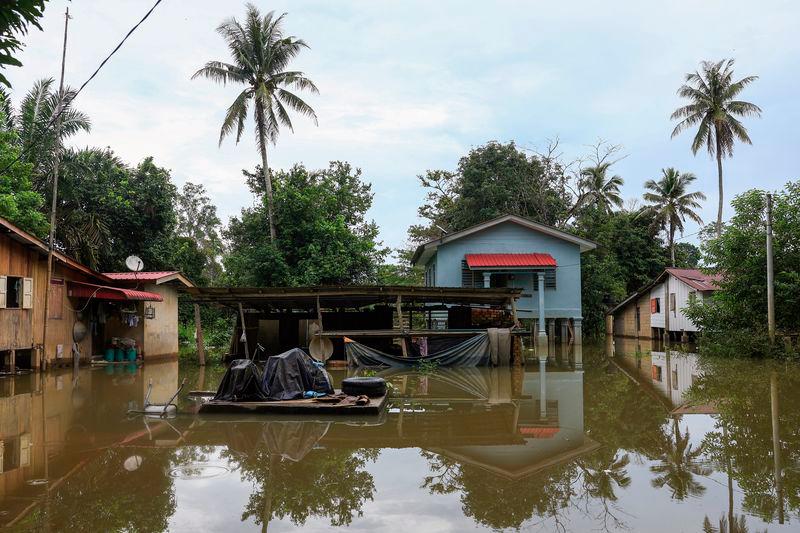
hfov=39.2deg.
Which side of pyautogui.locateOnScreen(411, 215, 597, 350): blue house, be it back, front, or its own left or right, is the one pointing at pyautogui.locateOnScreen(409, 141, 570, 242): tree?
back

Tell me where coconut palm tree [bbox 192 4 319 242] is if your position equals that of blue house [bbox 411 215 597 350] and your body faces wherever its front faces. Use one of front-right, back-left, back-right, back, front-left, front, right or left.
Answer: right

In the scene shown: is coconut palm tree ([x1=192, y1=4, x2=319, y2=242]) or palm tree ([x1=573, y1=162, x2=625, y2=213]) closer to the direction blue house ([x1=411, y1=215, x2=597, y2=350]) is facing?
the coconut palm tree

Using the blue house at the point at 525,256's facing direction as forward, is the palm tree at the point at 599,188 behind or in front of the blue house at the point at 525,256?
behind

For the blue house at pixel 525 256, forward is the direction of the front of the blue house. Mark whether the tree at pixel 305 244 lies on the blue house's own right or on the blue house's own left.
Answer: on the blue house's own right

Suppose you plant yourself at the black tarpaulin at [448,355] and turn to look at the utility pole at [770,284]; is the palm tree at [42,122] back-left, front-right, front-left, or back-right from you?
back-left

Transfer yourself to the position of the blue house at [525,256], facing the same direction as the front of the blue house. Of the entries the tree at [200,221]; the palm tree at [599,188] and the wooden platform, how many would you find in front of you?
1

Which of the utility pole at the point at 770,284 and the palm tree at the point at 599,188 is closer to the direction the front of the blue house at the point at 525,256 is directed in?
the utility pole

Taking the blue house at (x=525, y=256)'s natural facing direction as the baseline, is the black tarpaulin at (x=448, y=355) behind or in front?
in front

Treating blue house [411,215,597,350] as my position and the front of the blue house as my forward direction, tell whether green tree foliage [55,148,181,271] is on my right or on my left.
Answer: on my right

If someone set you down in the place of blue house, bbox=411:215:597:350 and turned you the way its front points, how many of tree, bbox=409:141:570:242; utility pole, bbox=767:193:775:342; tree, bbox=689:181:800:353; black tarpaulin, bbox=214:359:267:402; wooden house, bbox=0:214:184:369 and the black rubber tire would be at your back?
1

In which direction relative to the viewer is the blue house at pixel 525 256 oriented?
toward the camera
